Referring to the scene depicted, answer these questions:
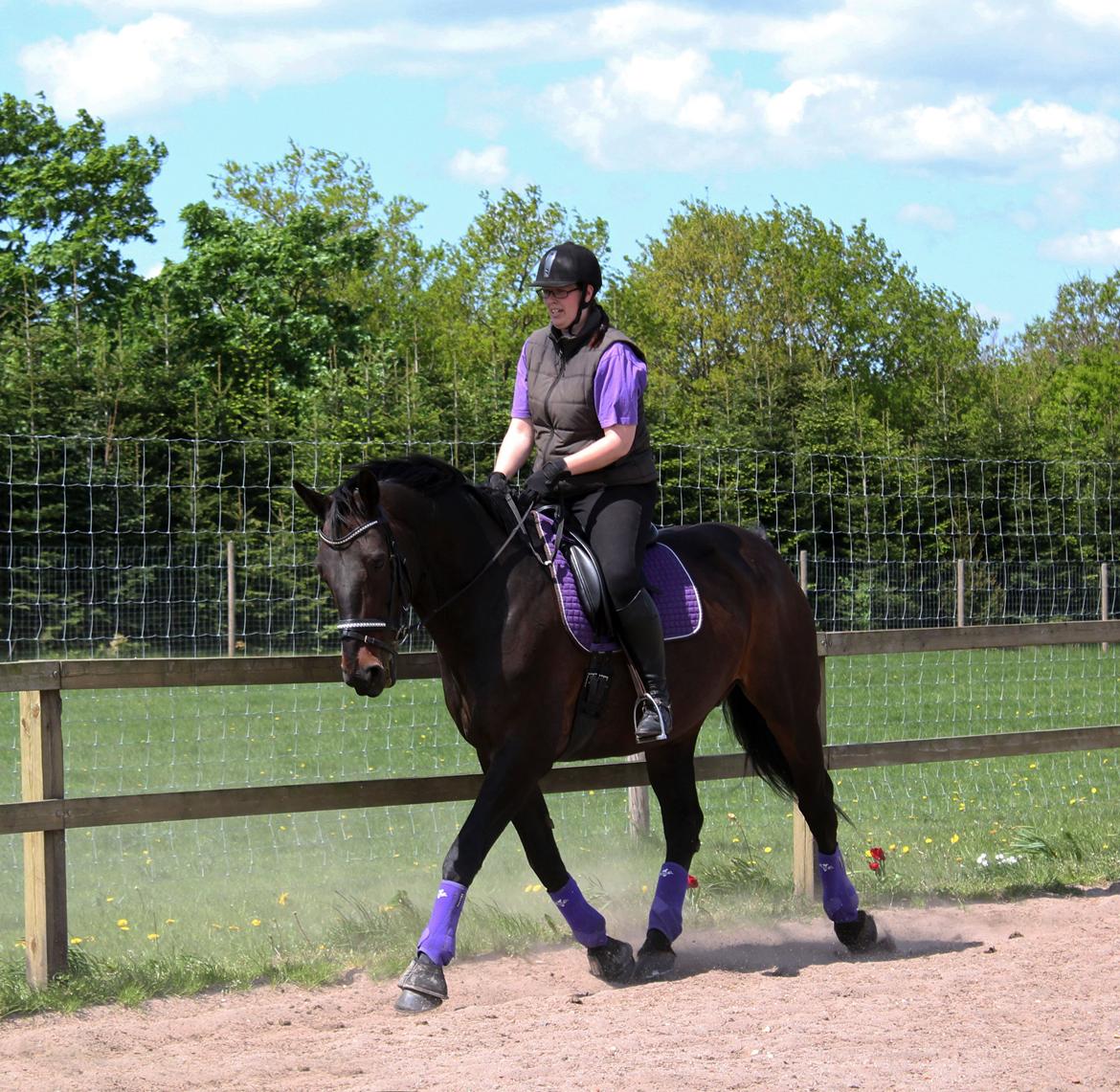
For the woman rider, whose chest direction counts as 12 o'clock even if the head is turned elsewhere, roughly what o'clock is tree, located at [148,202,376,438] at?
The tree is roughly at 4 o'clock from the woman rider.

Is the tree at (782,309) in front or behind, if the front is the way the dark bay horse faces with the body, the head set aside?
behind

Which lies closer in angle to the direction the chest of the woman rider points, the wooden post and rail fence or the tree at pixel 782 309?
the wooden post and rail fence

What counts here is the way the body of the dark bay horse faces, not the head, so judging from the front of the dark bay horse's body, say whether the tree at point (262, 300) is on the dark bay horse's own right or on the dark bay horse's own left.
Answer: on the dark bay horse's own right

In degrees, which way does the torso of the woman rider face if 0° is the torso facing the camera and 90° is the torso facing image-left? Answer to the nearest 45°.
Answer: approximately 45°

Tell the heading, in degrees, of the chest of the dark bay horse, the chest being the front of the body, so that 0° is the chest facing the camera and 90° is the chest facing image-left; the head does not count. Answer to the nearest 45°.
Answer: approximately 45°
